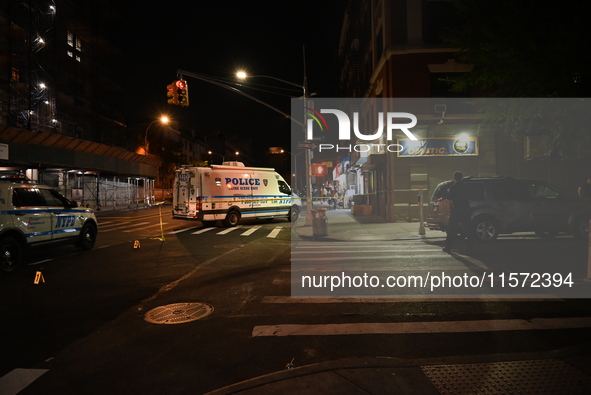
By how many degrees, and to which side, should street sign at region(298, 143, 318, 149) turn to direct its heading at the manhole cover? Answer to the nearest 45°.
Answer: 0° — it already faces it

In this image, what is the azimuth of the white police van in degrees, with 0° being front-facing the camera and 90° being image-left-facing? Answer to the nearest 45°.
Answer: approximately 225°

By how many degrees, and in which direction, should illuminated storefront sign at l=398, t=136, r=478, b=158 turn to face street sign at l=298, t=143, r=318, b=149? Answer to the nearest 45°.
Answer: approximately 45° to its right

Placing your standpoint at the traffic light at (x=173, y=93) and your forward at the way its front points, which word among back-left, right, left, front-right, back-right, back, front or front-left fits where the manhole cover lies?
front-left

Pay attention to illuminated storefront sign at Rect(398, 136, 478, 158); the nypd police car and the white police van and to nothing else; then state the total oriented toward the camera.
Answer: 1

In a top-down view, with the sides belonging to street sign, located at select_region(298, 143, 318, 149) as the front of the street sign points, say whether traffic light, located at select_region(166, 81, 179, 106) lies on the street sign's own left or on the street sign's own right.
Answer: on the street sign's own right

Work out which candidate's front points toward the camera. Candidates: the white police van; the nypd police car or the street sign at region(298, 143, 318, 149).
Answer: the street sign

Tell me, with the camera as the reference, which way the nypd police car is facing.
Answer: facing away from the viewer and to the right of the viewer

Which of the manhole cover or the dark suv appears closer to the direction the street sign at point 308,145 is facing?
the manhole cover

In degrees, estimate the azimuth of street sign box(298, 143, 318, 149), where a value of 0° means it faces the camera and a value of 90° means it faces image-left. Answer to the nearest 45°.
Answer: approximately 0°
